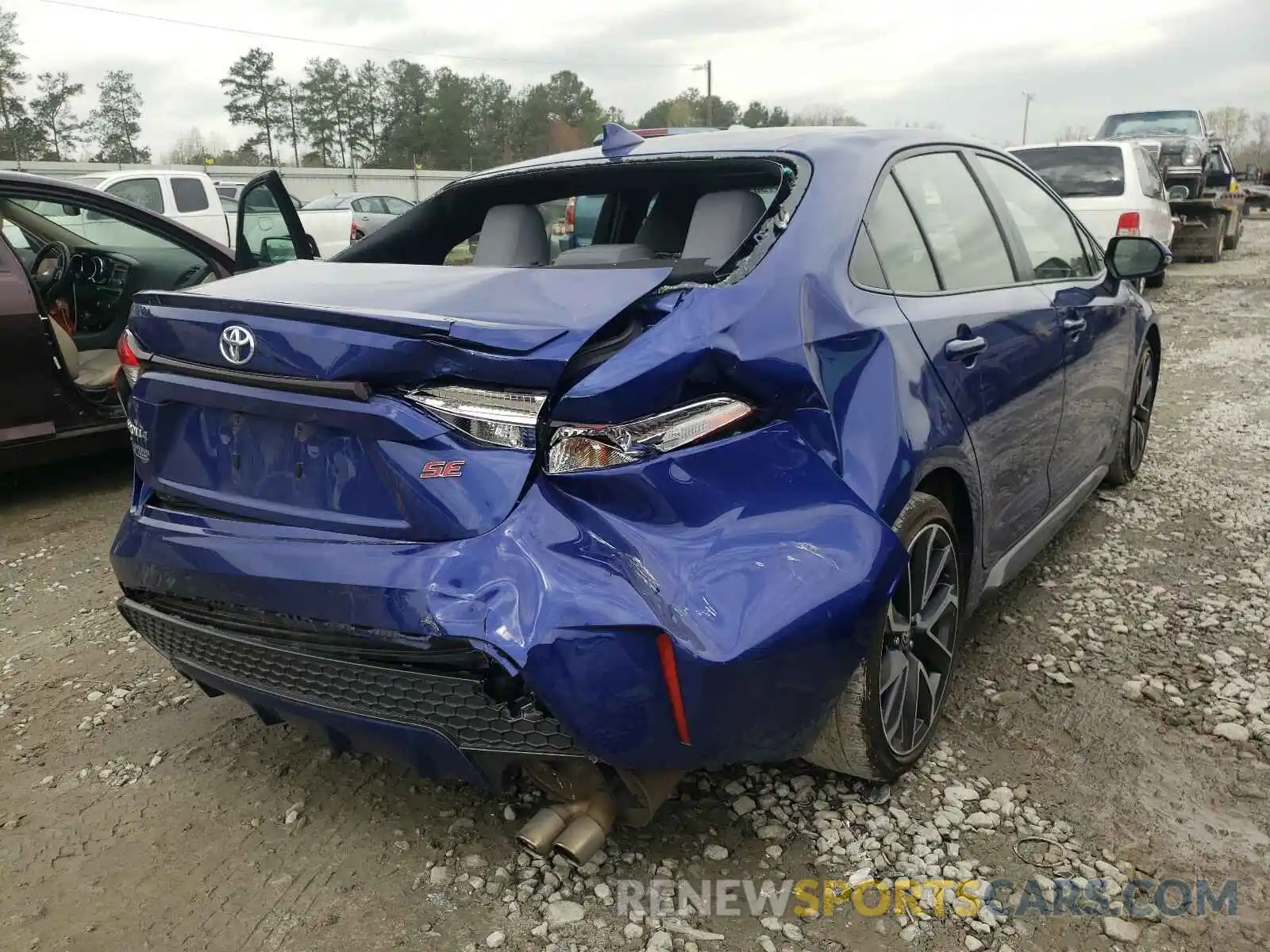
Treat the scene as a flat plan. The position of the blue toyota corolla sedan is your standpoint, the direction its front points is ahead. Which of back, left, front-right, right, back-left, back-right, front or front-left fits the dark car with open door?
left

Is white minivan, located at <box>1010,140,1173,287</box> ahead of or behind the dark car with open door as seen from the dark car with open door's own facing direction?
ahead

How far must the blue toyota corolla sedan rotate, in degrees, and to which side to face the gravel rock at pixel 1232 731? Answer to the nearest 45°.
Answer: approximately 45° to its right

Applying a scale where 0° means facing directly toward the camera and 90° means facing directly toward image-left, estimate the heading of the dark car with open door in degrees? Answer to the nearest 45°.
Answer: approximately 225°

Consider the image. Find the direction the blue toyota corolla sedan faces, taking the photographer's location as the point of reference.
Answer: facing away from the viewer and to the right of the viewer

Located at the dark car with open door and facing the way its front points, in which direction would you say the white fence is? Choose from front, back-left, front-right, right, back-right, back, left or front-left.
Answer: front-left

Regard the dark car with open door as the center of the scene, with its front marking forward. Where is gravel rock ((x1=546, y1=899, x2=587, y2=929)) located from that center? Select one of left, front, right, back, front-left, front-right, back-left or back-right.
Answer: back-right

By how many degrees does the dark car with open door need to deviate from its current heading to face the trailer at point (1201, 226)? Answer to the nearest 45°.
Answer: approximately 45° to its right

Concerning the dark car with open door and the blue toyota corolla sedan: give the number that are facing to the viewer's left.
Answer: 0

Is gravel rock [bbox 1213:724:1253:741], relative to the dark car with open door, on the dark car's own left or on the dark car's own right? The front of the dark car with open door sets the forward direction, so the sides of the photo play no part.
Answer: on the dark car's own right

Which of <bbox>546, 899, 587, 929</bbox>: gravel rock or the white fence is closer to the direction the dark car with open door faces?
the white fence
